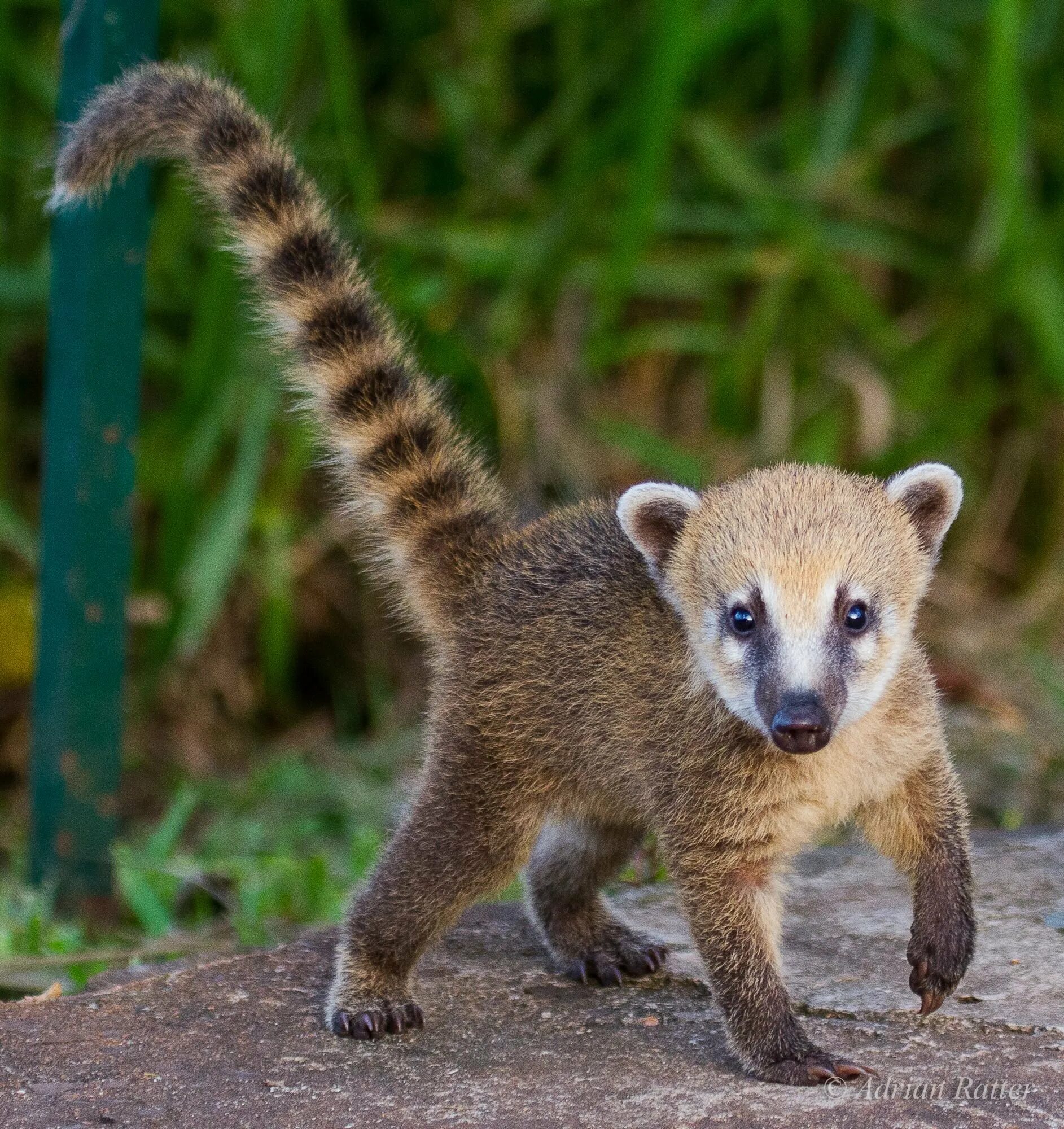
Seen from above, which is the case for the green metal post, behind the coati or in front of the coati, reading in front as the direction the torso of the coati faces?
behind

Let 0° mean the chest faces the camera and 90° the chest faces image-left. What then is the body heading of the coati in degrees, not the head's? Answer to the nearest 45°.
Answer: approximately 315°
